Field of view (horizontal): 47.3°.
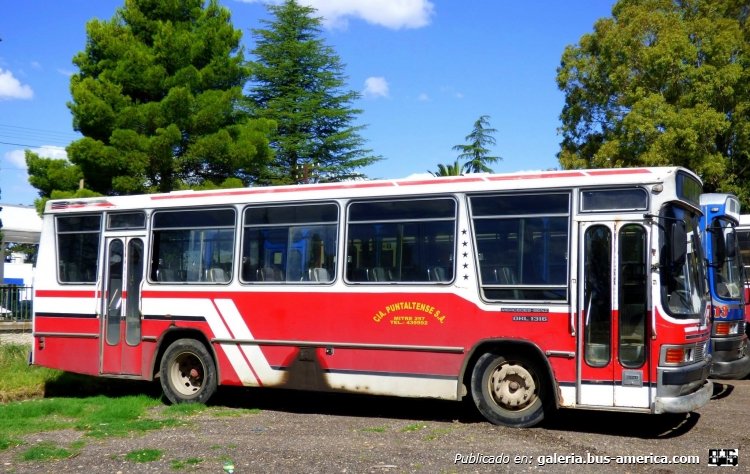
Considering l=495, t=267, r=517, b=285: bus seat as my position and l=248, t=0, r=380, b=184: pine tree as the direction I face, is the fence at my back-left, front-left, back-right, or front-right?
front-left

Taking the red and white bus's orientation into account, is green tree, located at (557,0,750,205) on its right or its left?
on its left

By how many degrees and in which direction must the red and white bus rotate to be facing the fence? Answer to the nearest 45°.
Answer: approximately 180°

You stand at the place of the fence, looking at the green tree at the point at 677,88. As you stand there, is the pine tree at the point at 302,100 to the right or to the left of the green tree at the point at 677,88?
left

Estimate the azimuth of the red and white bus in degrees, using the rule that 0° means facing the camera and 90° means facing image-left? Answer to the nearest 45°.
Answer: approximately 315°

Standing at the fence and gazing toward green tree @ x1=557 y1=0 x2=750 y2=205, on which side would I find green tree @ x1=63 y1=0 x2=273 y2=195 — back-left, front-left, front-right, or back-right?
front-left

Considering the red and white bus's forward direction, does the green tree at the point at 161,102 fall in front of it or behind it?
behind

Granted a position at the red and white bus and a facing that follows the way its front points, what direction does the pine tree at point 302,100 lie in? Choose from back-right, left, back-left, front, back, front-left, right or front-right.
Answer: back-left

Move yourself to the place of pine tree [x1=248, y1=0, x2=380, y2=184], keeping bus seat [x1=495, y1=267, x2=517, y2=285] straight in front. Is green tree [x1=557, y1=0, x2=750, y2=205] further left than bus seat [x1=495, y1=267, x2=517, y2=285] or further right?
left
